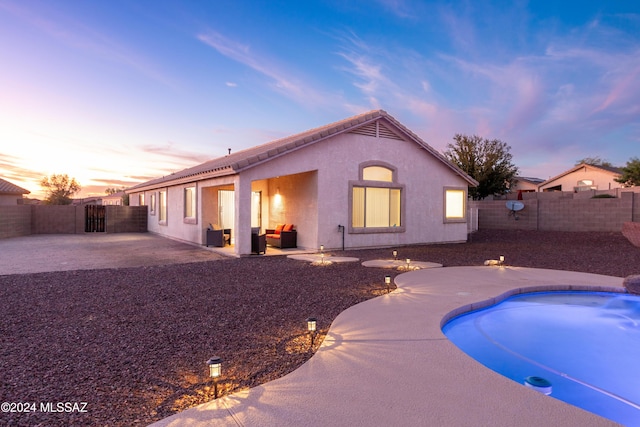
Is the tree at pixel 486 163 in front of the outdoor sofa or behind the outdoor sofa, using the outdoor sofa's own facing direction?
behind

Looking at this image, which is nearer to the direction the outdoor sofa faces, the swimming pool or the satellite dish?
the swimming pool

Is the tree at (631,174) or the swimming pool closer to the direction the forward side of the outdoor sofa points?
the swimming pool

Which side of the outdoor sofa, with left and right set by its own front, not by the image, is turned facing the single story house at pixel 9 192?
right

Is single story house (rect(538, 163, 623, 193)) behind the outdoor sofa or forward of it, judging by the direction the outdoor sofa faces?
behind

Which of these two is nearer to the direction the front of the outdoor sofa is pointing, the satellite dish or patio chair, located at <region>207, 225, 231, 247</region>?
the patio chair

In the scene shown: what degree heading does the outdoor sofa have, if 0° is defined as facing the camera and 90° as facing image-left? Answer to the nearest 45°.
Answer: approximately 45°

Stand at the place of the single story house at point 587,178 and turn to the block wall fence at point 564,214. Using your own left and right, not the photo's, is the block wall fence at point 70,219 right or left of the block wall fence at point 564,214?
right

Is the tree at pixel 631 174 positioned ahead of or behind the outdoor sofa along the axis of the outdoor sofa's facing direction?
behind

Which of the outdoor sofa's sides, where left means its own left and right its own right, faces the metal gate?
right
